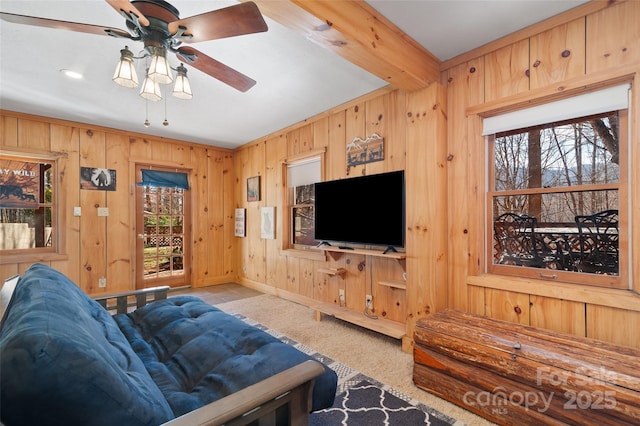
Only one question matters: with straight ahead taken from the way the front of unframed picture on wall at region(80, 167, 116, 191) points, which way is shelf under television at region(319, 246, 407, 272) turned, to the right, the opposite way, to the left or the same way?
to the right

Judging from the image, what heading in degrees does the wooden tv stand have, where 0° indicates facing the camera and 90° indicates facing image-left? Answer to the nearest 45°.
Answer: approximately 45°

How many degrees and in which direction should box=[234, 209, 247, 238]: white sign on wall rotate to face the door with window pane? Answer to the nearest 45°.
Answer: approximately 45° to its right

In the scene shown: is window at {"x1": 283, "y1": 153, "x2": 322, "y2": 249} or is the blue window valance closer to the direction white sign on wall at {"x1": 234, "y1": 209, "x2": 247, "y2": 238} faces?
the blue window valance

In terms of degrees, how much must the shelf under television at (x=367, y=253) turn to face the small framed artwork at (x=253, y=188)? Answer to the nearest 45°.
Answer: approximately 90° to its right

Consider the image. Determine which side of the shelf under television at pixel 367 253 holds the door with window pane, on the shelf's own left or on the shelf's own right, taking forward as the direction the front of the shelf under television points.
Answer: on the shelf's own right

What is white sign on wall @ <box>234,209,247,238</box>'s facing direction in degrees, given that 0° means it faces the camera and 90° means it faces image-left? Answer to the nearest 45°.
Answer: approximately 45°

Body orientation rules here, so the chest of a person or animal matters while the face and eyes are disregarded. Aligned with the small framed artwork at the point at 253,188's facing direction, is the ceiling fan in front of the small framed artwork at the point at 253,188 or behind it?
in front

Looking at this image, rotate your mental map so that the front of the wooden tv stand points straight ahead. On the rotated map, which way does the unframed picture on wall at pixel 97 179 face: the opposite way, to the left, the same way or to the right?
to the left

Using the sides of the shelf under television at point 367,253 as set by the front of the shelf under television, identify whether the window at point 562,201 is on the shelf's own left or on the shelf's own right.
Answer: on the shelf's own left

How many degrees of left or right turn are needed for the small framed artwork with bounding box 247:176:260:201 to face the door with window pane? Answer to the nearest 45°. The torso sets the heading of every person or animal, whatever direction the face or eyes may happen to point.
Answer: approximately 45° to its right
